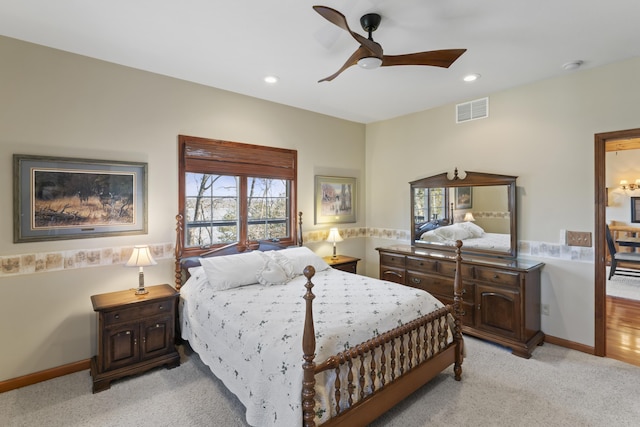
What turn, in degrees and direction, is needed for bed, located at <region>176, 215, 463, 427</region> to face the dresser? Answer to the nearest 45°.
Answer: approximately 90° to its left

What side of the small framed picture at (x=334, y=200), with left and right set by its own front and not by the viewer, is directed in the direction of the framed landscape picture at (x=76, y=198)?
right

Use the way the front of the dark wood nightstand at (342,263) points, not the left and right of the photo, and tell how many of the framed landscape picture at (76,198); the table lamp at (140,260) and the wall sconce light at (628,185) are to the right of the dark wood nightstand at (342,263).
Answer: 2

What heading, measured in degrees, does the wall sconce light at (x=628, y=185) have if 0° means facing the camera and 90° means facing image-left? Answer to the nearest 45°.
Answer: approximately 0°

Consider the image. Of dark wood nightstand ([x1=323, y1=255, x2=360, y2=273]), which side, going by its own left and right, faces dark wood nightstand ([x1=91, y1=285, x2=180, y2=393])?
right

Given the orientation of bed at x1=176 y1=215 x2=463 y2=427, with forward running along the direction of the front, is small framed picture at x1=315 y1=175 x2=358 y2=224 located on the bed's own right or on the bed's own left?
on the bed's own left

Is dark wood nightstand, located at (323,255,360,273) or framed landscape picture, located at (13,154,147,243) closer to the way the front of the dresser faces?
the framed landscape picture

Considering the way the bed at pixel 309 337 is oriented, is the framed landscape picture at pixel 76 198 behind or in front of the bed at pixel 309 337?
behind
